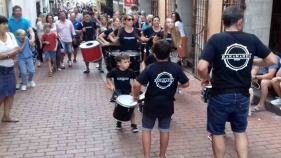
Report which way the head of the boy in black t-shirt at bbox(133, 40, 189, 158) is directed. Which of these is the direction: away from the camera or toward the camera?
away from the camera

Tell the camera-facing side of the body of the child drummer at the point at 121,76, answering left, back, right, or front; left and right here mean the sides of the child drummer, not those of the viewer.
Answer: front

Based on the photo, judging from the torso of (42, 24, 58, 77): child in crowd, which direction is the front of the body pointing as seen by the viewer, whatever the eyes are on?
toward the camera

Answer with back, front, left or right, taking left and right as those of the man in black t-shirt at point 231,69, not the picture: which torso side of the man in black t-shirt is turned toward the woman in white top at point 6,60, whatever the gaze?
left

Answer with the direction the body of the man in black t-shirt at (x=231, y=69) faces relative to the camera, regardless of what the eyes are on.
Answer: away from the camera

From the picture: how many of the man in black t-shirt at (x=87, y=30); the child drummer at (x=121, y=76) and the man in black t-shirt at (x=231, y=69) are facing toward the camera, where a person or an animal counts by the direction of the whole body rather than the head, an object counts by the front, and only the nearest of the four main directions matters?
2

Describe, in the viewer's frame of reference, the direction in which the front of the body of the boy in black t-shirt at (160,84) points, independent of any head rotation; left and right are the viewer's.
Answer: facing away from the viewer

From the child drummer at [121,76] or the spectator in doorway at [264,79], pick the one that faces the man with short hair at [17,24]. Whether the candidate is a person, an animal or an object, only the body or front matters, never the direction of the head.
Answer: the spectator in doorway

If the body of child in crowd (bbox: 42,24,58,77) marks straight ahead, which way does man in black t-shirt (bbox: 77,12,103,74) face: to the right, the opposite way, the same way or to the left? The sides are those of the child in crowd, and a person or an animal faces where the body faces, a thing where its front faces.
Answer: the same way

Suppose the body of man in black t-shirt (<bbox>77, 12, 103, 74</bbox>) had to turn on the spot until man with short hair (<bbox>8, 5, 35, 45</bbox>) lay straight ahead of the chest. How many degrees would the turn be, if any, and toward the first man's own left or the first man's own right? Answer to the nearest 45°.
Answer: approximately 45° to the first man's own right

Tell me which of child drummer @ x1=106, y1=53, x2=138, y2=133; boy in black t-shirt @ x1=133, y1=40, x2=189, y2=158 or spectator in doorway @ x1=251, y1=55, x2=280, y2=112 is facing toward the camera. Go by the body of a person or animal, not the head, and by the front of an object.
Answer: the child drummer

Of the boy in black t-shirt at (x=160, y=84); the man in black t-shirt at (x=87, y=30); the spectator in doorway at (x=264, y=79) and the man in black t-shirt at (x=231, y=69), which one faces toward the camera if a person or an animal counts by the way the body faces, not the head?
the man in black t-shirt at (x=87, y=30)

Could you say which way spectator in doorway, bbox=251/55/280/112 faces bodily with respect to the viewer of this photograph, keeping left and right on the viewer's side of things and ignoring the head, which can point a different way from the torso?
facing to the left of the viewer

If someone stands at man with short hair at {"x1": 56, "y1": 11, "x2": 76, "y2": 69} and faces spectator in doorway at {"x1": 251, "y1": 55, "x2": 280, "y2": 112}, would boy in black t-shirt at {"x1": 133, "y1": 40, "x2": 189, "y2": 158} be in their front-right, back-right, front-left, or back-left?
front-right

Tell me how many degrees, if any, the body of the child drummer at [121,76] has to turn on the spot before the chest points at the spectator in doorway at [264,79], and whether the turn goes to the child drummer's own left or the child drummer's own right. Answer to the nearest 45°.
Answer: approximately 90° to the child drummer's own left
